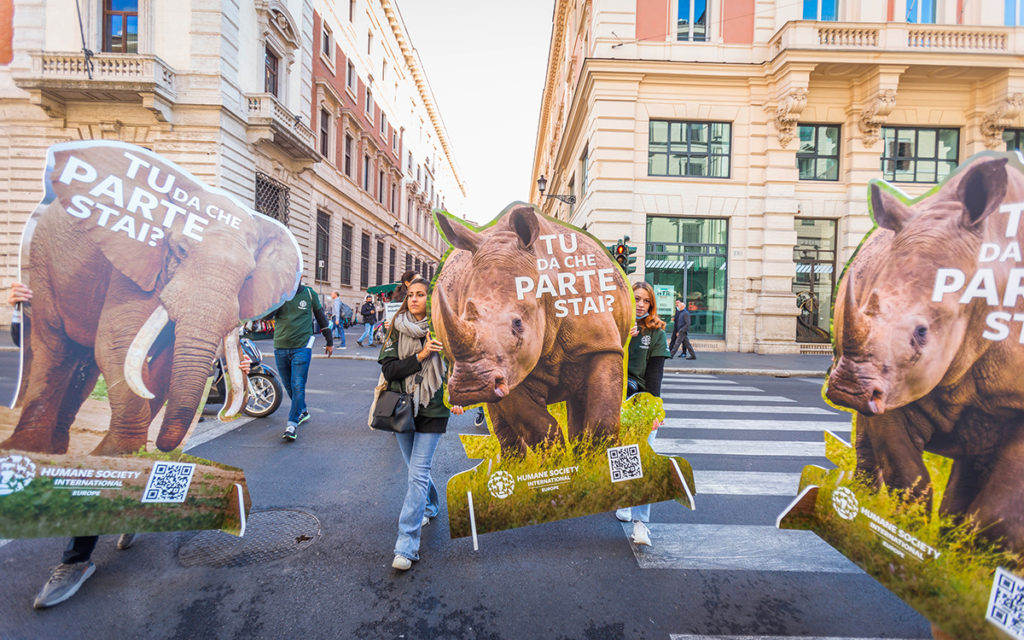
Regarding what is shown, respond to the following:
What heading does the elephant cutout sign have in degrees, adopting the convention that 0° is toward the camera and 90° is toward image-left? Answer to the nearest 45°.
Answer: approximately 0°

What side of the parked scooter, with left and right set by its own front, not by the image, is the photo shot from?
right

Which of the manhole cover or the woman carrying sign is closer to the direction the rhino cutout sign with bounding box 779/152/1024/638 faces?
the manhole cover

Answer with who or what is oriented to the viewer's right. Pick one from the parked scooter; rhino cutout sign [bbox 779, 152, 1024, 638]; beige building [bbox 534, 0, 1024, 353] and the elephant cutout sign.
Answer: the parked scooter

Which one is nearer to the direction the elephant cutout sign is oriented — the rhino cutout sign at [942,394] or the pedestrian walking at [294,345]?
the rhino cutout sign

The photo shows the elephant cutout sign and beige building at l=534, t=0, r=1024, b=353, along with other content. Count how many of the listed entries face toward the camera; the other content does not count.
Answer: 2

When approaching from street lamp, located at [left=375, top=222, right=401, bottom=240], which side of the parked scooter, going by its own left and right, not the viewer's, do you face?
left

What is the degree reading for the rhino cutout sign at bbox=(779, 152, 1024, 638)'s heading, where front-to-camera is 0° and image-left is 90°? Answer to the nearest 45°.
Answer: approximately 45°

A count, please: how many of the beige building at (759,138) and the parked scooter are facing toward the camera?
1

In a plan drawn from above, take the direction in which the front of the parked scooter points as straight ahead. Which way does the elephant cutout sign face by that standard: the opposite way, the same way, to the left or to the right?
to the right
